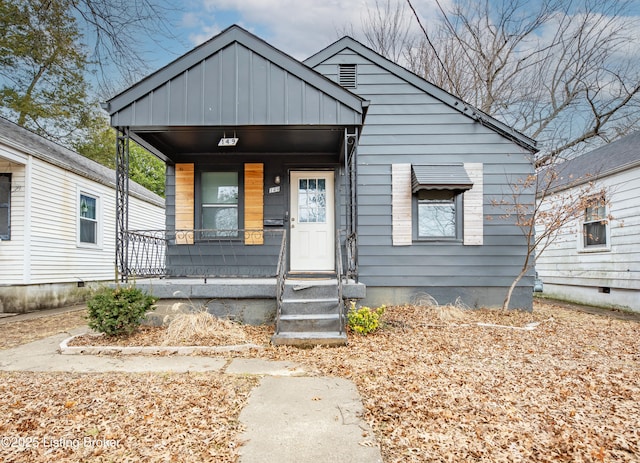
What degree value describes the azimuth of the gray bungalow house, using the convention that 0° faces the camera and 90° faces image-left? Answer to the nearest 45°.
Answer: approximately 0°

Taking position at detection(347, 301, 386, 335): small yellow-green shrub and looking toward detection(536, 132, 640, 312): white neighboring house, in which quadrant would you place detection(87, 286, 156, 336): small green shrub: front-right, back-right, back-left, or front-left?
back-left

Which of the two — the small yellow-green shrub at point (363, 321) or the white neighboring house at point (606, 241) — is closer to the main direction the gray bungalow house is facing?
the small yellow-green shrub

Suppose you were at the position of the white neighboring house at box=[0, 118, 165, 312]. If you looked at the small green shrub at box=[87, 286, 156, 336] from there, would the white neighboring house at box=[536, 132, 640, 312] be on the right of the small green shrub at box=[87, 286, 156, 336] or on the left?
left

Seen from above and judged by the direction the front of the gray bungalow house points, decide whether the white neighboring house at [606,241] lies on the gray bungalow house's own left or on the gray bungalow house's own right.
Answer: on the gray bungalow house's own left

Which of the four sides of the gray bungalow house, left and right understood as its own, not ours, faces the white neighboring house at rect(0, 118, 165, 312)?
right

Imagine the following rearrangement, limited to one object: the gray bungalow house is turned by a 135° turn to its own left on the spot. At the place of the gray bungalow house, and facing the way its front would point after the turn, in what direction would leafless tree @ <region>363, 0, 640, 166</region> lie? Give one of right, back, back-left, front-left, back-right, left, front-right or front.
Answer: front
